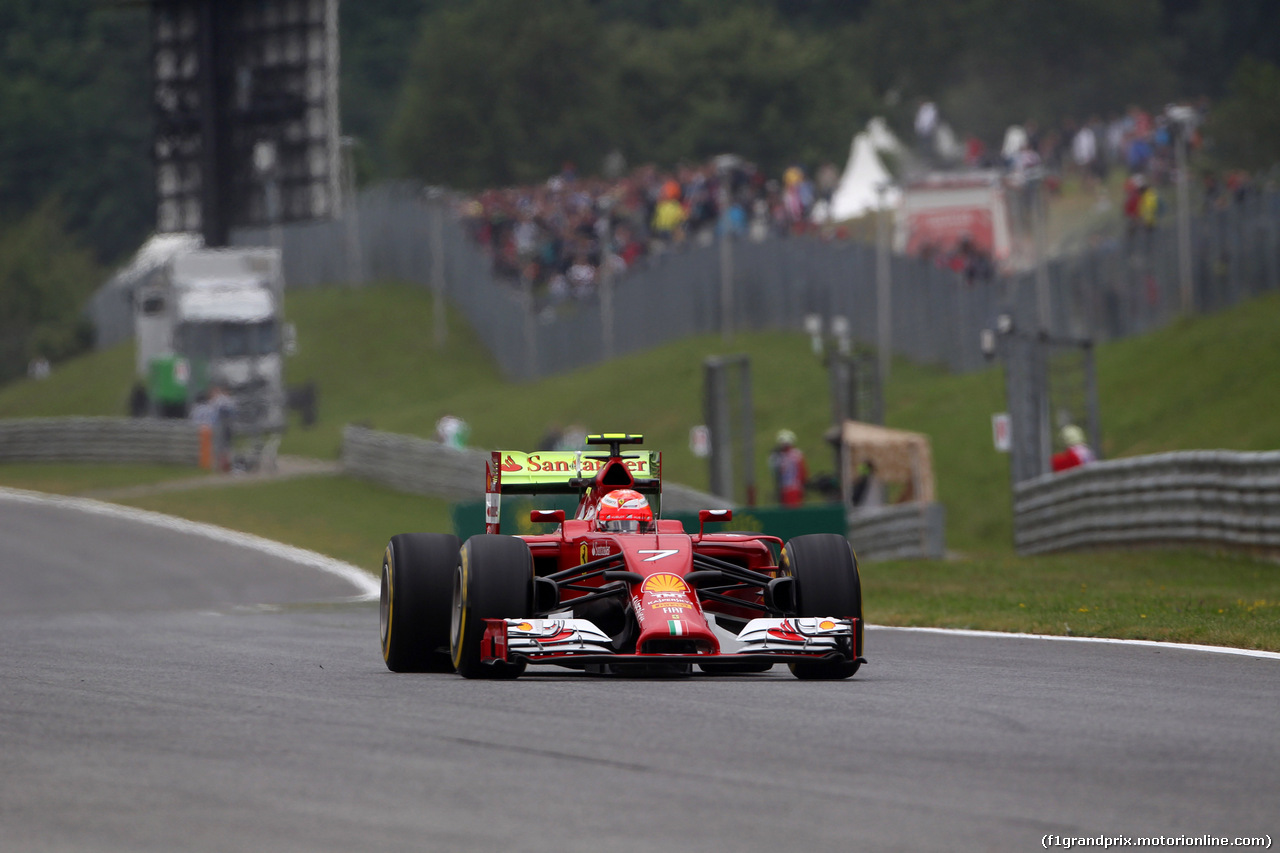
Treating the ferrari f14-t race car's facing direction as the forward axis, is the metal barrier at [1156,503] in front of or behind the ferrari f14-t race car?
behind

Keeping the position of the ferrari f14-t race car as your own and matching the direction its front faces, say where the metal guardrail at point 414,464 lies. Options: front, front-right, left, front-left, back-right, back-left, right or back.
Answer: back

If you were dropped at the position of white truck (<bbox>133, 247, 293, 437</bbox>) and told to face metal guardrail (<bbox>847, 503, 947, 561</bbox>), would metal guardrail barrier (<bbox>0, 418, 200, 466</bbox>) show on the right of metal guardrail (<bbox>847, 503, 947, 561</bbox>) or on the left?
right

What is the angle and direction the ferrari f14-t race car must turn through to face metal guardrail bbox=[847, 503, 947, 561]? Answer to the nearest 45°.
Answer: approximately 180°

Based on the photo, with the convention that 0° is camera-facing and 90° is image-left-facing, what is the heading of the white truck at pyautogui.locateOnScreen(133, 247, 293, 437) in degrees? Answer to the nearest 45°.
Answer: approximately 315°

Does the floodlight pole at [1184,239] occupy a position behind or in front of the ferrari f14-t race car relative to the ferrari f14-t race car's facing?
behind

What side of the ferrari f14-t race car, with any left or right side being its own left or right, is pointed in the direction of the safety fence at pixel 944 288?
back

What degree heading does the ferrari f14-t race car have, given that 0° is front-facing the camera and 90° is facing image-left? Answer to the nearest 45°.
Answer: approximately 0°
